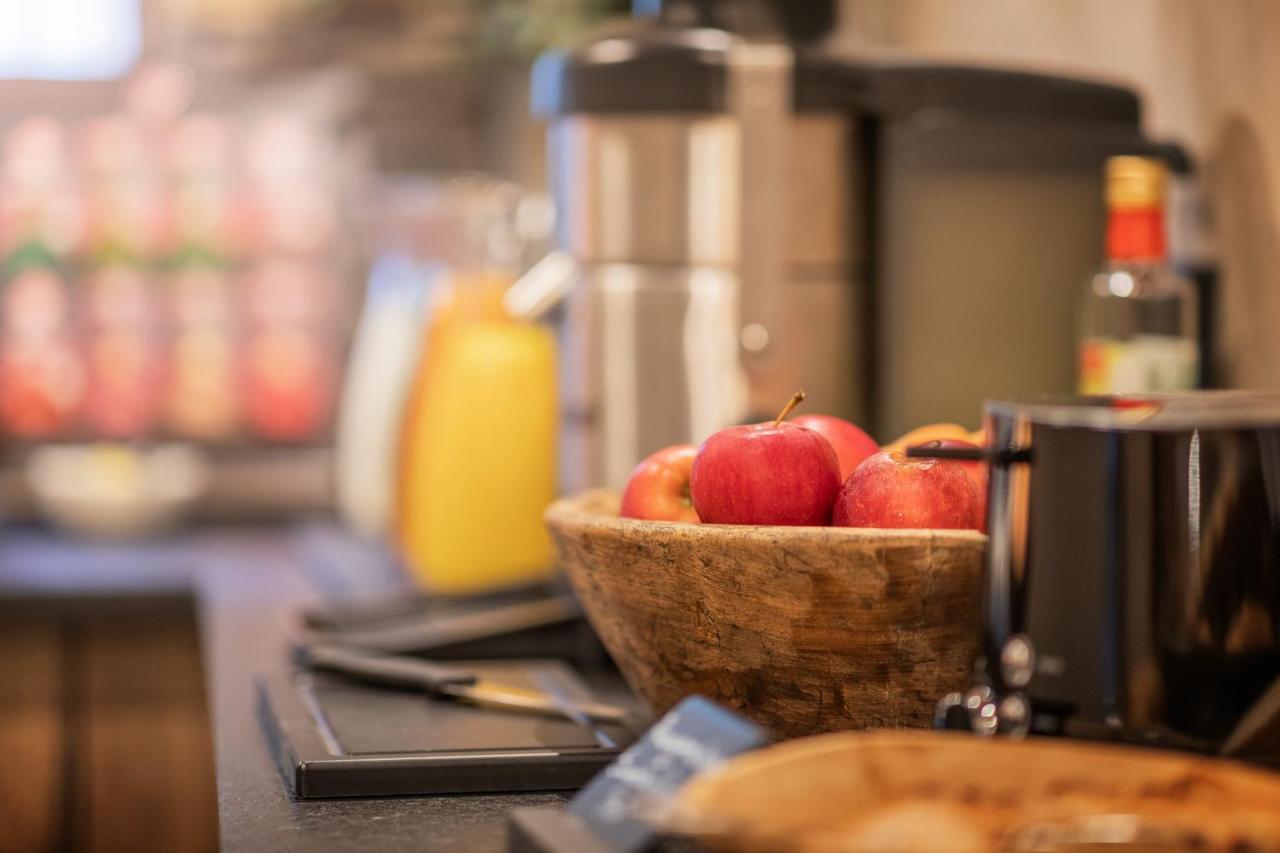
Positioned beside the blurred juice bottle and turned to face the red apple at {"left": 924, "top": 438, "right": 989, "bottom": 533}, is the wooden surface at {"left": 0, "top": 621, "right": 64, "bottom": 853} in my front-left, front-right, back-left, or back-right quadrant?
back-right

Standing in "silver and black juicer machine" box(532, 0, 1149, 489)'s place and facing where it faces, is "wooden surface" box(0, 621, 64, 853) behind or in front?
in front
